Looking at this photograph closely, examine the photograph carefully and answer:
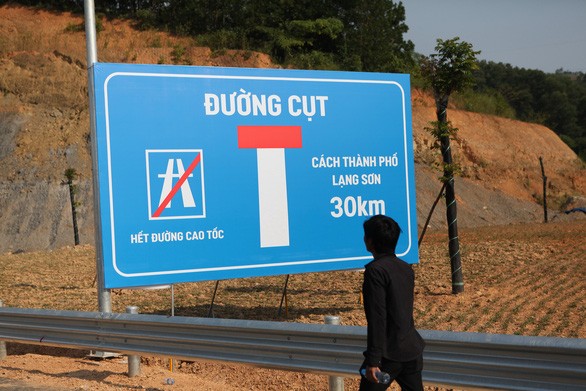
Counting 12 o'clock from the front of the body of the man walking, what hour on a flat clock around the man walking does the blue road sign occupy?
The blue road sign is roughly at 1 o'clock from the man walking.

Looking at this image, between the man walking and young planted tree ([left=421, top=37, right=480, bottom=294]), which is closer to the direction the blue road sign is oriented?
the man walking

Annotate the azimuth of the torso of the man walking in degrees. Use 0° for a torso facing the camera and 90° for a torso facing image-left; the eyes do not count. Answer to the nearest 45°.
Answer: approximately 135°

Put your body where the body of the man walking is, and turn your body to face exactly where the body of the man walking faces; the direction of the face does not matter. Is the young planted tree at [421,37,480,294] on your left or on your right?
on your right

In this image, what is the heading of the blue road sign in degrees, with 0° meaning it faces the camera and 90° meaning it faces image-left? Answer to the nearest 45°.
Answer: approximately 315°

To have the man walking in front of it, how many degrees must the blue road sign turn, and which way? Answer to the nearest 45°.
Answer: approximately 45° to its right

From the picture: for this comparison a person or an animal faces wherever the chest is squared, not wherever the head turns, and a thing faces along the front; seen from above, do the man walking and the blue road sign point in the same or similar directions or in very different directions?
very different directions

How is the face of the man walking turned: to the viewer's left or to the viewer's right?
to the viewer's left

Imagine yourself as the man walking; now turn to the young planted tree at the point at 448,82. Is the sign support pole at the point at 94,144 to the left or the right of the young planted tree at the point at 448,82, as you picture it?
left
